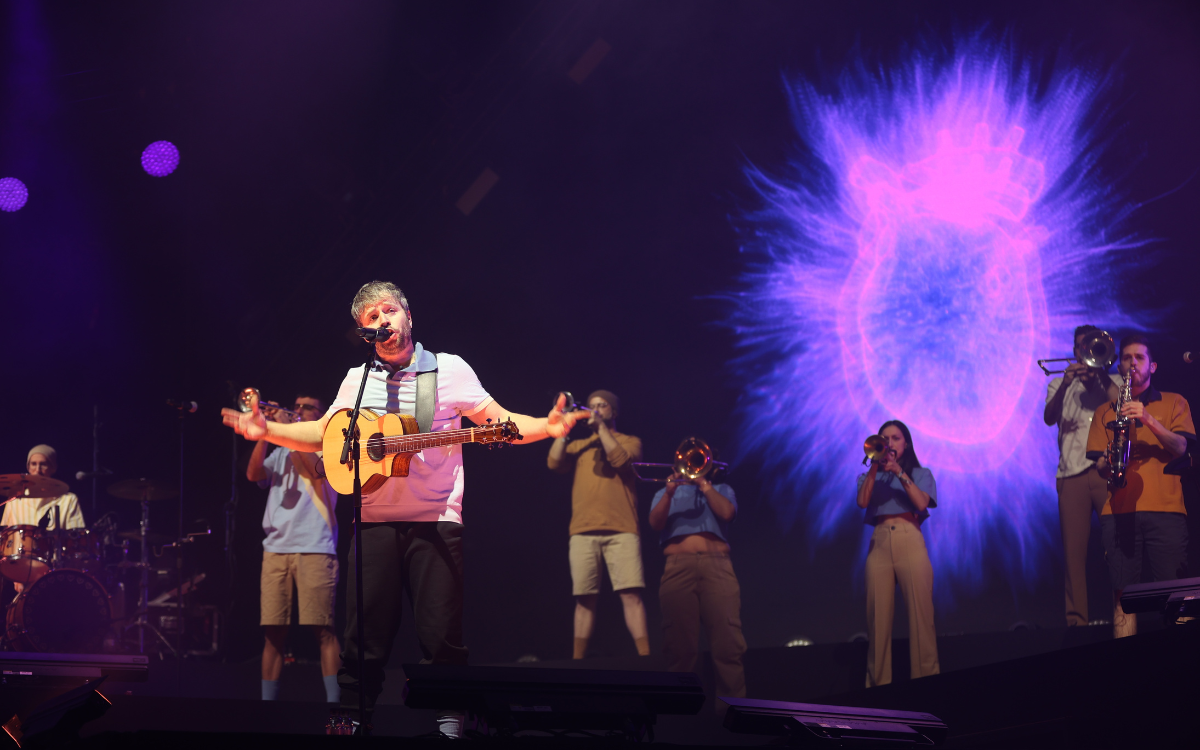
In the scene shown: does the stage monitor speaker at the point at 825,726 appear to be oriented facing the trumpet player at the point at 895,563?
yes

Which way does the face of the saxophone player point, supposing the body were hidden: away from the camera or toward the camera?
toward the camera

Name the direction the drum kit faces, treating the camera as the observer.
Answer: facing the viewer

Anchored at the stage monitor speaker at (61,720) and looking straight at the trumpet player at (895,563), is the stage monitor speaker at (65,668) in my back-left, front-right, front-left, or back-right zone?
front-left

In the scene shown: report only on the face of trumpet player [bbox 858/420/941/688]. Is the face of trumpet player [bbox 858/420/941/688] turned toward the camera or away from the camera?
toward the camera

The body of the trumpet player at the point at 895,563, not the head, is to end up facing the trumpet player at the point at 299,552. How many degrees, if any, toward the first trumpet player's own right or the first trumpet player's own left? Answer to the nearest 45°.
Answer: approximately 90° to the first trumpet player's own right

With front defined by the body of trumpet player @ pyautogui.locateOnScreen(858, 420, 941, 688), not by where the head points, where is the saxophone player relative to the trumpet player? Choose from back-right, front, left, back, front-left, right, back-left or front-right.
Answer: left

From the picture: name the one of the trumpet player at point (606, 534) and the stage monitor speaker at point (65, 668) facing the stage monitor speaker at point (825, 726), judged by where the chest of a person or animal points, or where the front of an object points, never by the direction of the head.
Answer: the trumpet player

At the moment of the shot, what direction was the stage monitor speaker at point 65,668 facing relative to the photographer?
facing away from the viewer

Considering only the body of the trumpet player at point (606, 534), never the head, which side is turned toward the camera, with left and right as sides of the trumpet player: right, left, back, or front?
front

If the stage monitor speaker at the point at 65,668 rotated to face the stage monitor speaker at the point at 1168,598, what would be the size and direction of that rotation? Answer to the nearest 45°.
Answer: approximately 90° to its right
